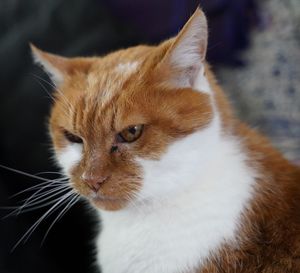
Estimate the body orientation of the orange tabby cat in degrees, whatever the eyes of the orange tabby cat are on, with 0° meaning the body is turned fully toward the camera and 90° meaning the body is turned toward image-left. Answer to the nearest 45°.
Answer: approximately 45°
